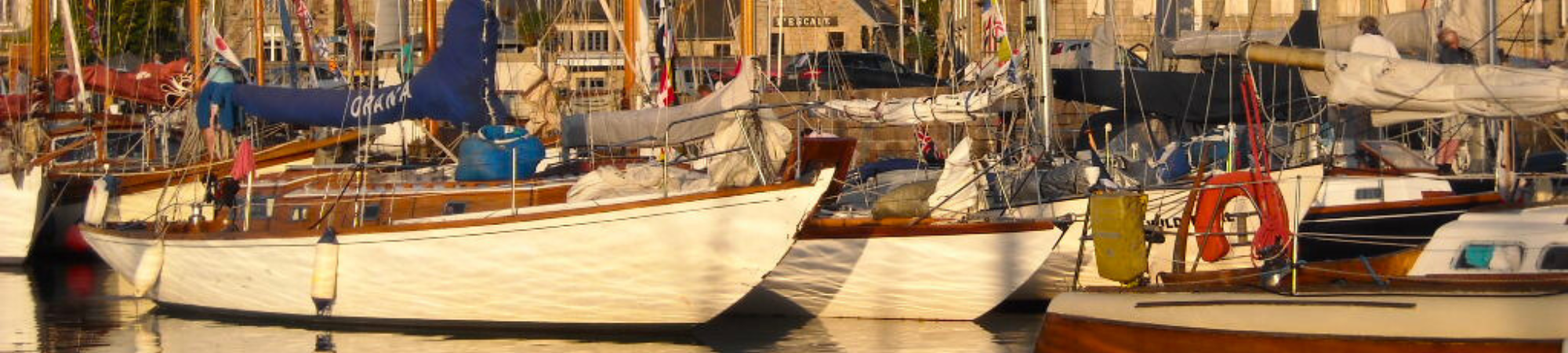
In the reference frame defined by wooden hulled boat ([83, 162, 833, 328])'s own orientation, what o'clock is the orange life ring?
The orange life ring is roughly at 1 o'clock from the wooden hulled boat.

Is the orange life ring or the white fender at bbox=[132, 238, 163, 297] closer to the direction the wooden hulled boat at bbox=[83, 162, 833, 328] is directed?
the orange life ring

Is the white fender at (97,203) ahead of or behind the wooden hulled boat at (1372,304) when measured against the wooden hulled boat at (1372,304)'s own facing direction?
behind

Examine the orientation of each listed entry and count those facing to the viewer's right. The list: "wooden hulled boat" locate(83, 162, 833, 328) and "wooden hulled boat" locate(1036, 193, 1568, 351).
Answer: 2

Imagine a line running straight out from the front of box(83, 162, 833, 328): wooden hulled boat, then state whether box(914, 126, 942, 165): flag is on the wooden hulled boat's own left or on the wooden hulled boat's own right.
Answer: on the wooden hulled boat's own left

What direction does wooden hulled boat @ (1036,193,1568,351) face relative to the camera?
to the viewer's right

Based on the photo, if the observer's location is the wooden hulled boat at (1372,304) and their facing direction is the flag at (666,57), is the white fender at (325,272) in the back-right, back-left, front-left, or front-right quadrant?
front-left

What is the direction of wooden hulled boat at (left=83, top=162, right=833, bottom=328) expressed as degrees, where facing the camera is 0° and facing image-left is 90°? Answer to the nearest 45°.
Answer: approximately 270°
